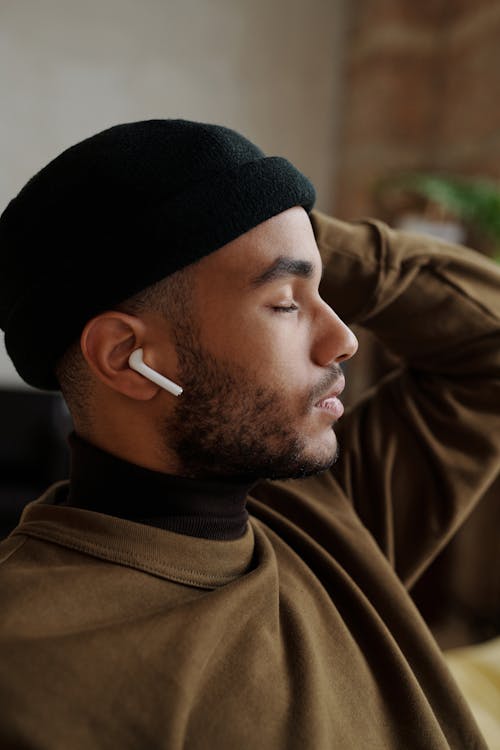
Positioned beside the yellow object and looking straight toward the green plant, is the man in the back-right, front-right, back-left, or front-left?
back-left

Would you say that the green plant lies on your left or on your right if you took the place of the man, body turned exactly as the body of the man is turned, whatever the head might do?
on your left

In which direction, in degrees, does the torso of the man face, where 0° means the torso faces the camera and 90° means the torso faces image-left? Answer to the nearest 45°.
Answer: approximately 315°

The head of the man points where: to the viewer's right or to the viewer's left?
to the viewer's right
